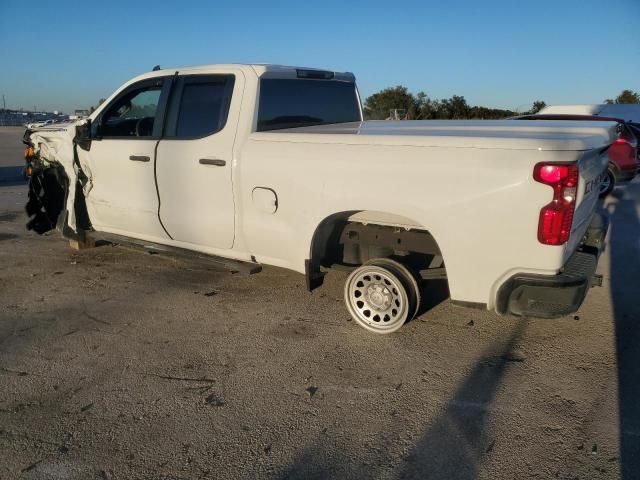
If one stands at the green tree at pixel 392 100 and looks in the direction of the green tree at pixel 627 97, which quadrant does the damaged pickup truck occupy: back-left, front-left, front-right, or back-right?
back-right

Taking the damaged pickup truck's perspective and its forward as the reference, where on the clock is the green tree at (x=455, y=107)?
The green tree is roughly at 2 o'clock from the damaged pickup truck.

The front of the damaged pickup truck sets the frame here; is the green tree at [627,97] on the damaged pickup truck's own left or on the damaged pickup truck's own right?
on the damaged pickup truck's own right

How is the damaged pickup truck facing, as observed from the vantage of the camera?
facing away from the viewer and to the left of the viewer

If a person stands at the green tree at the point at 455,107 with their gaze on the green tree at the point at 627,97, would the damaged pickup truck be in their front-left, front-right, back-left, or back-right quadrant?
back-right

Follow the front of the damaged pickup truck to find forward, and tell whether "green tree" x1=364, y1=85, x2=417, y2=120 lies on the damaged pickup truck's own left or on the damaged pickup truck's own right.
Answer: on the damaged pickup truck's own right
